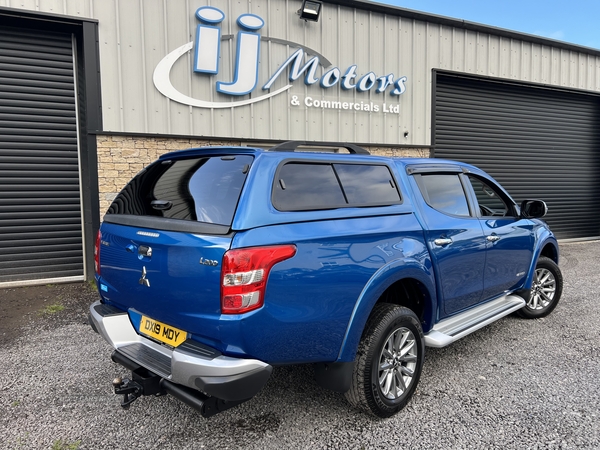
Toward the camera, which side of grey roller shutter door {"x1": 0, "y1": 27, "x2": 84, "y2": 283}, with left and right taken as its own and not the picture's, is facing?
front

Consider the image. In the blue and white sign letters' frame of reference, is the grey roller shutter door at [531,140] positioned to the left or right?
on its left

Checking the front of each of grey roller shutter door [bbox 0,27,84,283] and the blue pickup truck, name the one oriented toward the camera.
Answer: the grey roller shutter door

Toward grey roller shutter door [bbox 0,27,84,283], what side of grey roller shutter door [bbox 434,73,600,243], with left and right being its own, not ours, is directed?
right

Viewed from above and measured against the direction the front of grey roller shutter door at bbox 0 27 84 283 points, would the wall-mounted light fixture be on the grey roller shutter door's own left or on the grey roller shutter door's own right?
on the grey roller shutter door's own left

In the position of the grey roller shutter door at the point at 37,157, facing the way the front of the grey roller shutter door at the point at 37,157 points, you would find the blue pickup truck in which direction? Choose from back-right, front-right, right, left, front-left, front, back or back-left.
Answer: front

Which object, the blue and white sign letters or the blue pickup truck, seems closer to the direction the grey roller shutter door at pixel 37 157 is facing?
the blue pickup truck

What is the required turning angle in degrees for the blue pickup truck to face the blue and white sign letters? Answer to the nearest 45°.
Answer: approximately 45° to its left

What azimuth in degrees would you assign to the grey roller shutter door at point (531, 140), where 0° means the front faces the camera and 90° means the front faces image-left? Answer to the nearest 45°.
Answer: approximately 315°

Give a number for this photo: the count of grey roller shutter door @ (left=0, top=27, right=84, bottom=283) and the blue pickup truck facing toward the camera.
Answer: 1

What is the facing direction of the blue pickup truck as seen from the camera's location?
facing away from the viewer and to the right of the viewer

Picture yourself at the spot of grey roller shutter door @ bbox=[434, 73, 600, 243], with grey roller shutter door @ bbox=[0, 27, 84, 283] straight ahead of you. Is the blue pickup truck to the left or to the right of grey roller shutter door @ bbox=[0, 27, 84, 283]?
left

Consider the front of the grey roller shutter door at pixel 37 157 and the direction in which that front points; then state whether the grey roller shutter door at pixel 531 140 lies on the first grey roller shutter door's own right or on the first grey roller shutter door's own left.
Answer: on the first grey roller shutter door's own left

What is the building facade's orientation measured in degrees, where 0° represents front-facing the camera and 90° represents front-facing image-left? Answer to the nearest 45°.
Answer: approximately 315°

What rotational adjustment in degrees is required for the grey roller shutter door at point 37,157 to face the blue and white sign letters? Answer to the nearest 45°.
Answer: approximately 90° to its left

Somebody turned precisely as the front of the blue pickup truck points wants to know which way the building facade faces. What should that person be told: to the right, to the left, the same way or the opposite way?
to the right
